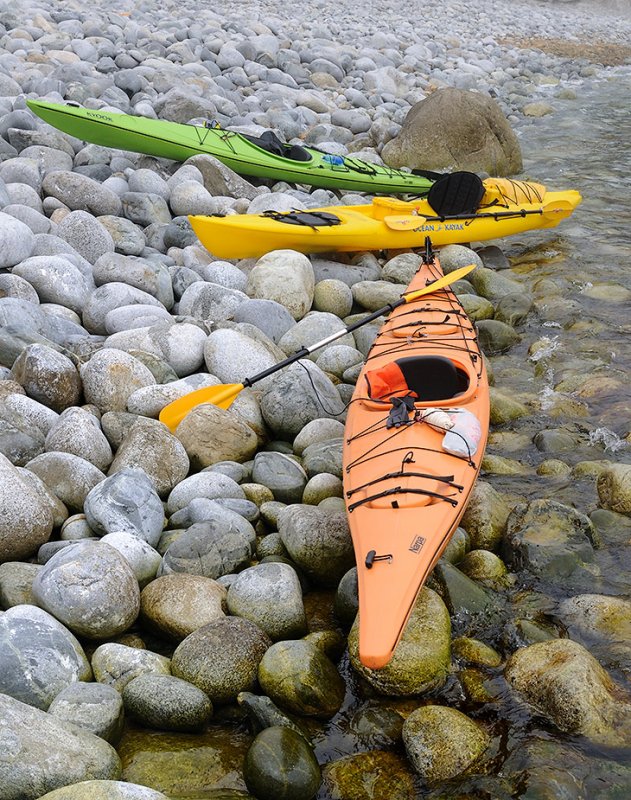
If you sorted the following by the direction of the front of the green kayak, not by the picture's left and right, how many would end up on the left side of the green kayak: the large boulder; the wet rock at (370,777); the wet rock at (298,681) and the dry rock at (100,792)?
3

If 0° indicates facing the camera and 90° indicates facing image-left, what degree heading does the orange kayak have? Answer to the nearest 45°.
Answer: approximately 0°

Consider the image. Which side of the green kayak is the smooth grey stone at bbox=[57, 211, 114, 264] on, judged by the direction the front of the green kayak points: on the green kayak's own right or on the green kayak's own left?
on the green kayak's own left

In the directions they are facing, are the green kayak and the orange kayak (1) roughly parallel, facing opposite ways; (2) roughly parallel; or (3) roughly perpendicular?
roughly perpendicular

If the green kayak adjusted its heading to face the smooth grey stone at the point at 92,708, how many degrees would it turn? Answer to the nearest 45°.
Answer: approximately 90° to its left

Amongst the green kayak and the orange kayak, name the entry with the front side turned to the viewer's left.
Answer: the green kayak

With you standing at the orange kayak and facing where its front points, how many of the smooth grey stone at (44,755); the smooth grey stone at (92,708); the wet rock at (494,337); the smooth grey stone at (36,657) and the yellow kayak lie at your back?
2

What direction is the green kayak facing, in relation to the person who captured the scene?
facing to the left of the viewer

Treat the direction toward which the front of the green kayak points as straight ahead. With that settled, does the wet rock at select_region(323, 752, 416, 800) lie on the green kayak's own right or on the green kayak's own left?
on the green kayak's own left

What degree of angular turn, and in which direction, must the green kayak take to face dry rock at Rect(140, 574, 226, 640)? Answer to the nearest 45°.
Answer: approximately 90° to its left

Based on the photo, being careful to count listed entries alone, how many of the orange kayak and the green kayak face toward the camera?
1

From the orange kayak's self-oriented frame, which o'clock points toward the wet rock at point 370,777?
The wet rock is roughly at 12 o'clock from the orange kayak.

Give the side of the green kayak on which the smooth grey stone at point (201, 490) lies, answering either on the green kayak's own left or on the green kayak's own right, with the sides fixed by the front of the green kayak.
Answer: on the green kayak's own left
